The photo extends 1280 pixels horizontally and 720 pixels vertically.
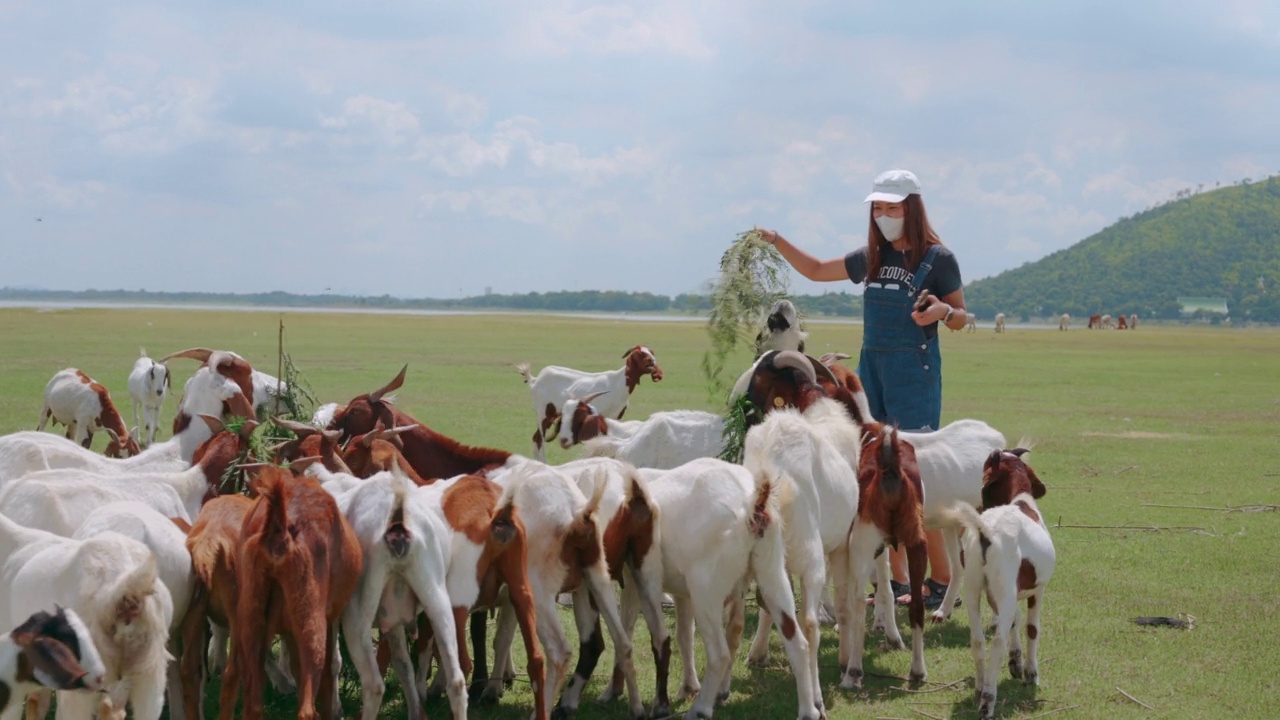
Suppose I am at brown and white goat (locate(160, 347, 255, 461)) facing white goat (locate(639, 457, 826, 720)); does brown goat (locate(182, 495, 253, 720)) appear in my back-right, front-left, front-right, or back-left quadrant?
front-right

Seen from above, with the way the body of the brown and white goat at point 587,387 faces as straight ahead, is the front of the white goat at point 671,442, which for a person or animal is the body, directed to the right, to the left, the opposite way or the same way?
the opposite way

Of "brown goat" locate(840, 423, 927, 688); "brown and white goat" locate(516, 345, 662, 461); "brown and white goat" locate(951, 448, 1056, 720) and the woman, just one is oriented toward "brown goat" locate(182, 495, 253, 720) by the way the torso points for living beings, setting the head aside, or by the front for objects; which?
the woman

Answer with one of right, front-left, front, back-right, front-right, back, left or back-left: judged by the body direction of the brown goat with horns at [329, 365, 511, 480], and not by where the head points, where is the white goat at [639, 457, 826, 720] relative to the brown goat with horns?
back-left

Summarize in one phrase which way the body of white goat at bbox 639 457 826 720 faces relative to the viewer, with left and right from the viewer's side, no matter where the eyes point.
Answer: facing away from the viewer and to the left of the viewer

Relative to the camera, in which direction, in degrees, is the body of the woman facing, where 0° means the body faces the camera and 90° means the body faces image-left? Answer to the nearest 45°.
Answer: approximately 45°

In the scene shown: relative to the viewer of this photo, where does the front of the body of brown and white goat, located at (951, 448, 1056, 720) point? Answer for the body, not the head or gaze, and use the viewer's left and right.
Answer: facing away from the viewer and to the right of the viewer

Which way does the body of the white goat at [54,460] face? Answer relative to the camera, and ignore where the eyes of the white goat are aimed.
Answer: to the viewer's right

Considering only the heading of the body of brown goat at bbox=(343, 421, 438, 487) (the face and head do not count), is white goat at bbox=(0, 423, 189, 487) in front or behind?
in front

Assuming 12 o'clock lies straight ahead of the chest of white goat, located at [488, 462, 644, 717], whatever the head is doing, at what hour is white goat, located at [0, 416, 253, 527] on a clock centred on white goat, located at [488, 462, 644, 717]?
white goat, located at [0, 416, 253, 527] is roughly at 11 o'clock from white goat, located at [488, 462, 644, 717].

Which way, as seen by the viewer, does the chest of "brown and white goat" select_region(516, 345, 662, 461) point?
to the viewer's right

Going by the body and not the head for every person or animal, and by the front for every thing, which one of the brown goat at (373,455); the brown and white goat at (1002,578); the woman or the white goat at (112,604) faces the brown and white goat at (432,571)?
the woman

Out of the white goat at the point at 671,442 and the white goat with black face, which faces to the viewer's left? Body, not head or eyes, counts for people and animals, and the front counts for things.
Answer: the white goat

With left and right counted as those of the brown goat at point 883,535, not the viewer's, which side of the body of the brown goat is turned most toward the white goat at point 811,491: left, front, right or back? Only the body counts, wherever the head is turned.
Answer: left

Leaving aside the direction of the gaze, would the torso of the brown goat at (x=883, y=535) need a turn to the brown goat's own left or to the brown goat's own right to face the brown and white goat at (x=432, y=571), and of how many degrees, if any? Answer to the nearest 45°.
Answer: approximately 135° to the brown goat's own left

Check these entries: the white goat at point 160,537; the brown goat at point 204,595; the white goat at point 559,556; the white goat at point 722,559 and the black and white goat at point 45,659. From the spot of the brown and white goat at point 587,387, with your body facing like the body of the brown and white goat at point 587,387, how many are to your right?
5
